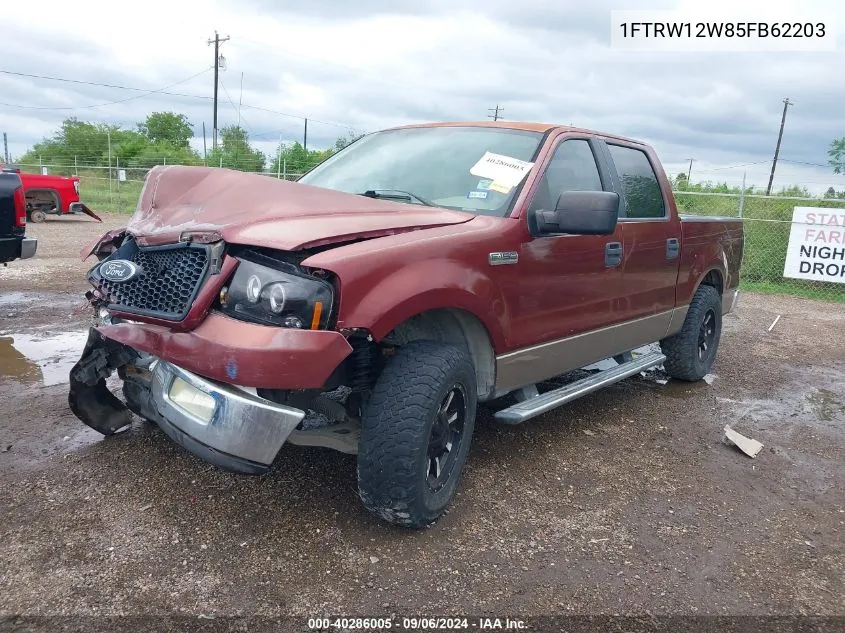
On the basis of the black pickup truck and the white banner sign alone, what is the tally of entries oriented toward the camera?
1

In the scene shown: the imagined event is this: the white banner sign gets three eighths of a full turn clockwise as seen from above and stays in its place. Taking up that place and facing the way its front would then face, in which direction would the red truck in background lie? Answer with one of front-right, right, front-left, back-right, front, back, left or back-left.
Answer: front-left

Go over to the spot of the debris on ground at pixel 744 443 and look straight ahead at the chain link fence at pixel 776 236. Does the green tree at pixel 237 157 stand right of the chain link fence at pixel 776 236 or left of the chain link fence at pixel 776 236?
left

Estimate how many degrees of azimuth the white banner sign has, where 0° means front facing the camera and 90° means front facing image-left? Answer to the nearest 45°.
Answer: approximately 0°

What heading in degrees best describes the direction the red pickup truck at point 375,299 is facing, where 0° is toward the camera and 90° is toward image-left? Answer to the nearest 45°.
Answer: approximately 45°

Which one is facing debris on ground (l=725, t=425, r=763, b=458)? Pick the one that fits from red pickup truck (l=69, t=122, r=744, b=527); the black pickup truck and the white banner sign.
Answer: the white banner sign

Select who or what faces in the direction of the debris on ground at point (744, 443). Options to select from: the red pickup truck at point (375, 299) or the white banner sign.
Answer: the white banner sign

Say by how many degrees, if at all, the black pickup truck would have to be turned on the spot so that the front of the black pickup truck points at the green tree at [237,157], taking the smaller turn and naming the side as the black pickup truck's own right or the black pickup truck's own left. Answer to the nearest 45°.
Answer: approximately 90° to the black pickup truck's own right
